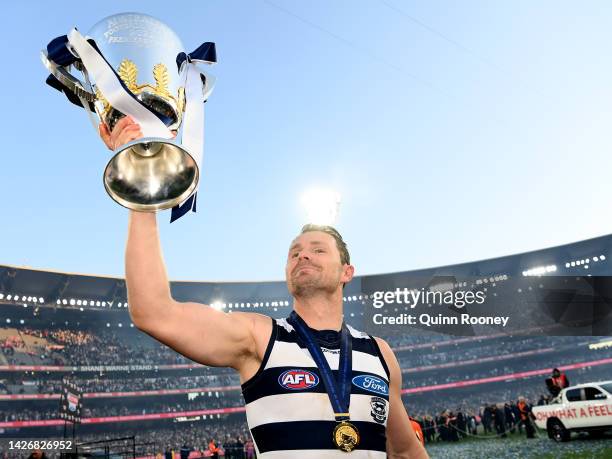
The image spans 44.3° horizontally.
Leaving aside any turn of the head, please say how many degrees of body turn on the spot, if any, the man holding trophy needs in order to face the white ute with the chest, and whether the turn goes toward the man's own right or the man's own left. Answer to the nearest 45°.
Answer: approximately 135° to the man's own left

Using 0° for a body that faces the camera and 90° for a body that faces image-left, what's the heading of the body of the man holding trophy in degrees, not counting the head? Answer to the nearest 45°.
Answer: approximately 0°
